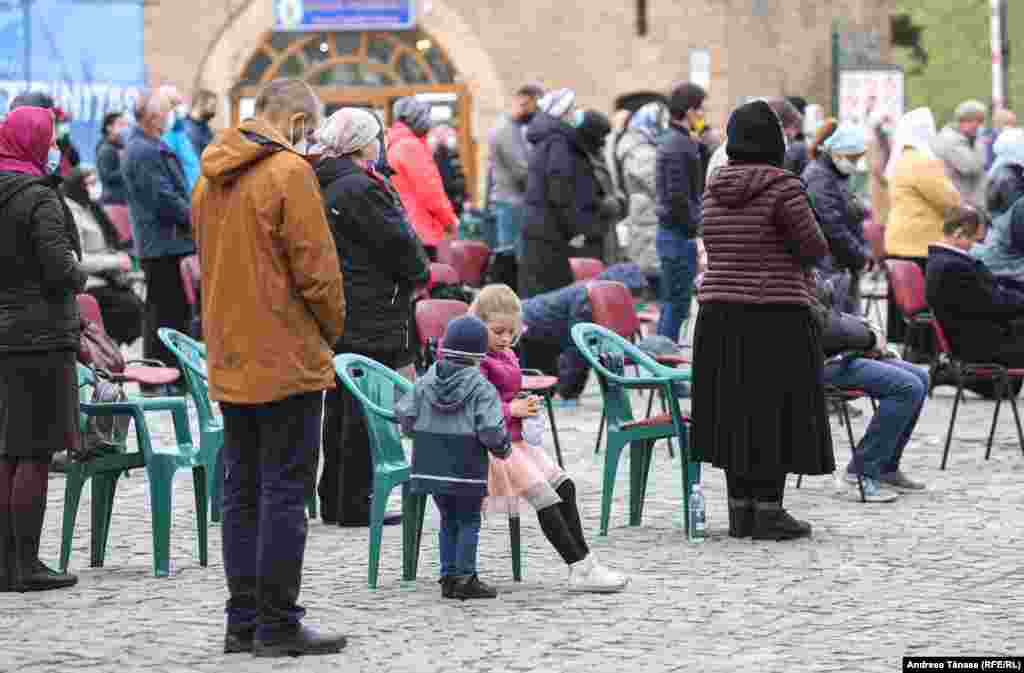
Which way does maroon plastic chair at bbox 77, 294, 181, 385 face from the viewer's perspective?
to the viewer's right

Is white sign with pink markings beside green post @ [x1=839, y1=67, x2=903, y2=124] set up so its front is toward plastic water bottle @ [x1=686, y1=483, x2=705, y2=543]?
yes

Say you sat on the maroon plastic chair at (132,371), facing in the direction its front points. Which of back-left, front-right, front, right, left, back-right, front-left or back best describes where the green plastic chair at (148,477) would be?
right

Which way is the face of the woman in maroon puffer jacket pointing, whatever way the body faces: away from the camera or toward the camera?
away from the camera

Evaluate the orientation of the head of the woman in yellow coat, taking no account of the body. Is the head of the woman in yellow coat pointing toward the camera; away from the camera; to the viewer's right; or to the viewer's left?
away from the camera

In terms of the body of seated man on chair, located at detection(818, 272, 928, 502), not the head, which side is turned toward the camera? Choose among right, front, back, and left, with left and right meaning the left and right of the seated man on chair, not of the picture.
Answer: right
